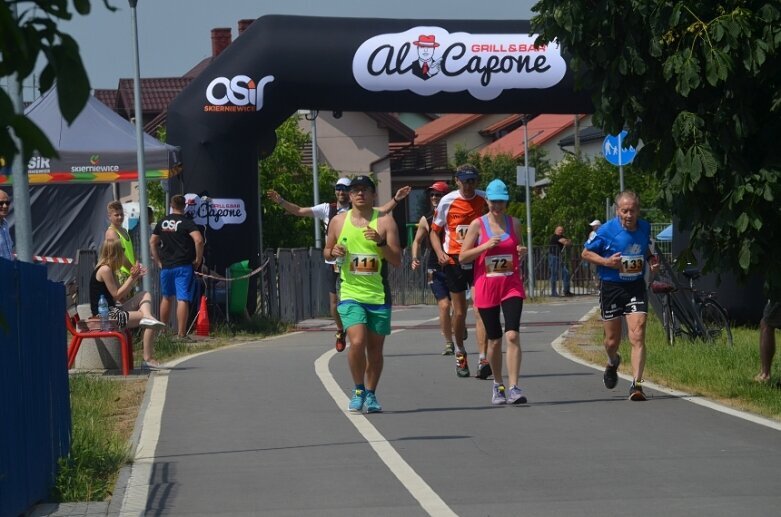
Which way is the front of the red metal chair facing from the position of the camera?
facing to the right of the viewer

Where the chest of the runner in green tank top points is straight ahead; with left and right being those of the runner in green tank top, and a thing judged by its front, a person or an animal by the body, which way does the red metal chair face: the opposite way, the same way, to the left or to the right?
to the left

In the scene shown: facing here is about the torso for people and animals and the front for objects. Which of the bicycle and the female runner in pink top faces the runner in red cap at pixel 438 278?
the bicycle

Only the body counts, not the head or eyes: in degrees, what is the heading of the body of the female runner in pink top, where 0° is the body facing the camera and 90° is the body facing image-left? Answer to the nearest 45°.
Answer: approximately 0°

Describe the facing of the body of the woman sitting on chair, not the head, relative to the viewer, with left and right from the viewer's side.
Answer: facing to the right of the viewer

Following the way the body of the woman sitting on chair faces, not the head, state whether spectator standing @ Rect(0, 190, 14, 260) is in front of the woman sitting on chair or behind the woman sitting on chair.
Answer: behind

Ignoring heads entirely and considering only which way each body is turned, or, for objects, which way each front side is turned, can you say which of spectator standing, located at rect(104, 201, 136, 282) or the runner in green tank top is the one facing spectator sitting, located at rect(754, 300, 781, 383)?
spectator standing, located at rect(104, 201, 136, 282)
